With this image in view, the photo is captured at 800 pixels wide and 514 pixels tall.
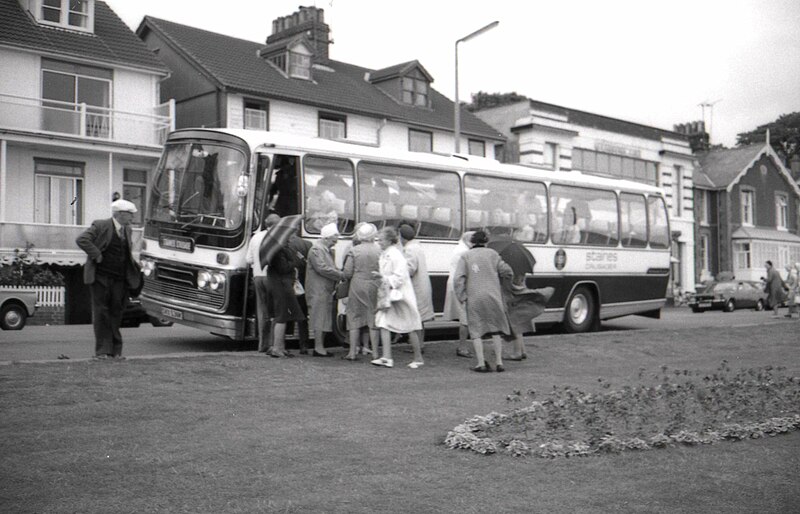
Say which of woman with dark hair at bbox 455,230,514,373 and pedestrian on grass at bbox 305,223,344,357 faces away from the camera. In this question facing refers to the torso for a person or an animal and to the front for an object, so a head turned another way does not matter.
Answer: the woman with dark hair

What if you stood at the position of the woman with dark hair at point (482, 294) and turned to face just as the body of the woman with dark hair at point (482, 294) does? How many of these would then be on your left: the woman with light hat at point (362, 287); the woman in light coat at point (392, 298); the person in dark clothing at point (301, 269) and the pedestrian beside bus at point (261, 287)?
4

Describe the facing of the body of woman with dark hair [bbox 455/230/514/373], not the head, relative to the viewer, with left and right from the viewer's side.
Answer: facing away from the viewer

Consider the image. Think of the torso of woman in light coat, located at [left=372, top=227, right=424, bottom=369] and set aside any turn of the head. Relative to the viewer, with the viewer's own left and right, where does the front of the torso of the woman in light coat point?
facing to the left of the viewer

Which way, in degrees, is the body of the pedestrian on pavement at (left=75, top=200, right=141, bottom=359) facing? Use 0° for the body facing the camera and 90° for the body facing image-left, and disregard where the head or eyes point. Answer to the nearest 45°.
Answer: approximately 315°

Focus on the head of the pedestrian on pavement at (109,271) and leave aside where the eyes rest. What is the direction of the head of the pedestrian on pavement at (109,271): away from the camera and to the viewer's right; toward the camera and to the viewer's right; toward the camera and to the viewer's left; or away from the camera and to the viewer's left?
toward the camera and to the viewer's right

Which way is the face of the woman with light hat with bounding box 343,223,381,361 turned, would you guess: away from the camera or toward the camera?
away from the camera
